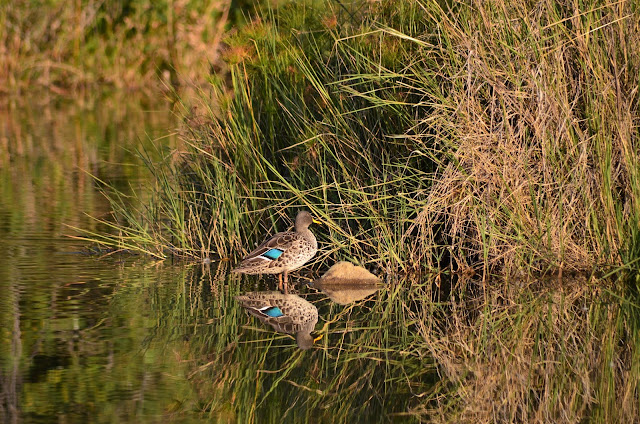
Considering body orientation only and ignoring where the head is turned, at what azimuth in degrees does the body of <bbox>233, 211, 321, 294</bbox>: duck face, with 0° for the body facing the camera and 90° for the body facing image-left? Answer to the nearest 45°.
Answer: approximately 270°

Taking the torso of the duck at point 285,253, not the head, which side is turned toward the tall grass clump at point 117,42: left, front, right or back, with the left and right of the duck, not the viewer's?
left
